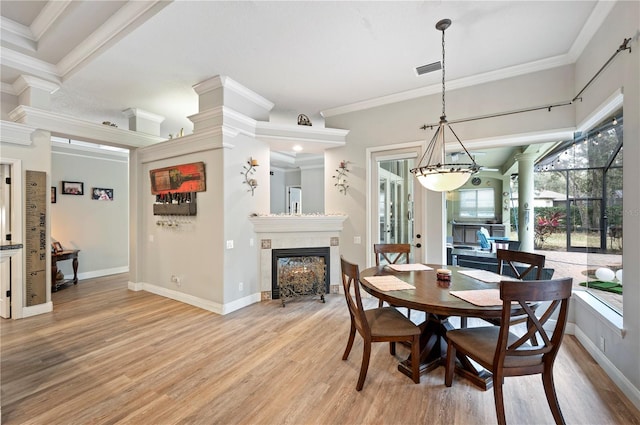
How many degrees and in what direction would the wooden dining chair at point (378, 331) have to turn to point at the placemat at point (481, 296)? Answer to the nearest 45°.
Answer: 0° — it already faces it

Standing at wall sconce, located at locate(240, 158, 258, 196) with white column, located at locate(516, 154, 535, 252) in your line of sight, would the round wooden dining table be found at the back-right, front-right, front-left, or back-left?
front-right

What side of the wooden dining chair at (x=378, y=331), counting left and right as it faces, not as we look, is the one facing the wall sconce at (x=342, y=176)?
left

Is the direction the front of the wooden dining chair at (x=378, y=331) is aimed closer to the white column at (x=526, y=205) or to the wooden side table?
the white column

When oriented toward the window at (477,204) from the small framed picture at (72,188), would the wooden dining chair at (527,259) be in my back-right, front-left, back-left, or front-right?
front-right

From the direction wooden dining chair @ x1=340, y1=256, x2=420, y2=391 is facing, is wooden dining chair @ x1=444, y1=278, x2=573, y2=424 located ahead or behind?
ahead

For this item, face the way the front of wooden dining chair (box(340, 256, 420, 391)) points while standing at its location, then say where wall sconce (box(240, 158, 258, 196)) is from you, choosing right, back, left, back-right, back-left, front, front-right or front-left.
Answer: back-left

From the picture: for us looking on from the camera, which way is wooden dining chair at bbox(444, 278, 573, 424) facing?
facing away from the viewer and to the left of the viewer

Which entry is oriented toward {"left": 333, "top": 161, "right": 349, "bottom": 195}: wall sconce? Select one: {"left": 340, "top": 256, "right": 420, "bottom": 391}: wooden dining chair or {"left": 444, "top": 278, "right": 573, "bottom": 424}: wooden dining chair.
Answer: {"left": 444, "top": 278, "right": 573, "bottom": 424}: wooden dining chair

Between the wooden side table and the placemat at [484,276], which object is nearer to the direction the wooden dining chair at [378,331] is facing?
the placemat

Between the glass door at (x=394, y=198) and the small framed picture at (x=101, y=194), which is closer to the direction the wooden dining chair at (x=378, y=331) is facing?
the glass door

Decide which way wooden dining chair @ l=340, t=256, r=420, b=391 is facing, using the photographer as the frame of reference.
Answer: facing to the right of the viewer

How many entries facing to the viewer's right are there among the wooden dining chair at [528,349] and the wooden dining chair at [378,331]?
1

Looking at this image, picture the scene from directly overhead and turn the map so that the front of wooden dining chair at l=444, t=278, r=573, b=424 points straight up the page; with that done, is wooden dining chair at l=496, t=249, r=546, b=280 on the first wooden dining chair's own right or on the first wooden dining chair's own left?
on the first wooden dining chair's own right

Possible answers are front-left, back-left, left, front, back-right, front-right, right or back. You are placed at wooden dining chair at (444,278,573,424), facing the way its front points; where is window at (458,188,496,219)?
front-right

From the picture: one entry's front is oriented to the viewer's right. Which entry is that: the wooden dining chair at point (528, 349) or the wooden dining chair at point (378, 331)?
the wooden dining chair at point (378, 331)

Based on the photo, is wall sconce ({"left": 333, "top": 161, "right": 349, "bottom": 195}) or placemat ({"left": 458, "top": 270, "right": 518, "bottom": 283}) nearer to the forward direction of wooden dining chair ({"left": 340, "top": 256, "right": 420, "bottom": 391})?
the placemat
